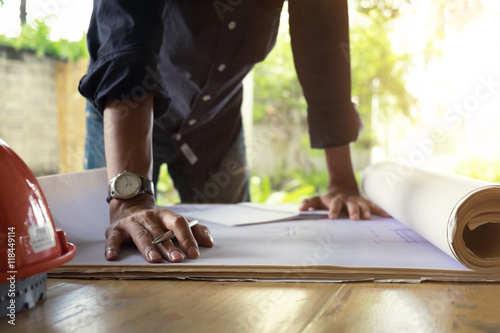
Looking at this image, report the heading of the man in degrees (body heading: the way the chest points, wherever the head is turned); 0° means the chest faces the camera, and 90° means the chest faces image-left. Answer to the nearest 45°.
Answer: approximately 315°

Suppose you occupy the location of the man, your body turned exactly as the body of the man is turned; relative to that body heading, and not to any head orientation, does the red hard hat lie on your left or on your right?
on your right
